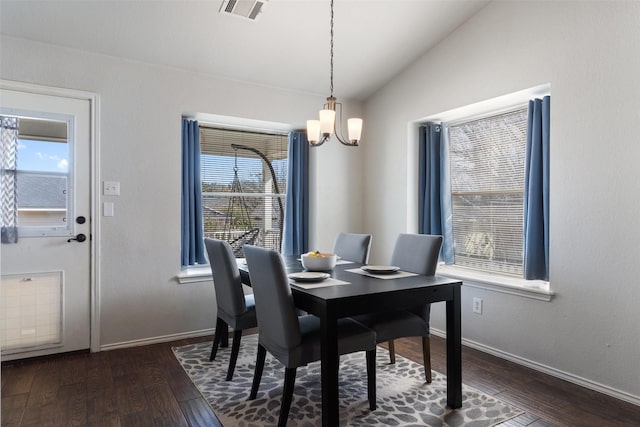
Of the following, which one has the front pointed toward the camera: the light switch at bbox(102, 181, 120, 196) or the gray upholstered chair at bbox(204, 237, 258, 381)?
the light switch

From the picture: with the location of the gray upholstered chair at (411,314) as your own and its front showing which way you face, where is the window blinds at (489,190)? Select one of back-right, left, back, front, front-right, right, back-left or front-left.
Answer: back

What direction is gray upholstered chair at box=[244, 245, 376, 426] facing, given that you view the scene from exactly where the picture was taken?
facing away from the viewer and to the right of the viewer

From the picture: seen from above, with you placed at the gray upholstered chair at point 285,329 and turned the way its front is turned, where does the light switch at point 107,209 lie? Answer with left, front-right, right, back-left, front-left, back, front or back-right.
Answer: left

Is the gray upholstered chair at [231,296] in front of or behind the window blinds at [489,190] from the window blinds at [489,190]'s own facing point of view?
in front

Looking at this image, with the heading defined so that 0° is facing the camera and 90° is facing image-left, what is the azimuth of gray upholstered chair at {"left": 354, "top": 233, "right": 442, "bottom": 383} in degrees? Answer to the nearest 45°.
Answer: approximately 45°

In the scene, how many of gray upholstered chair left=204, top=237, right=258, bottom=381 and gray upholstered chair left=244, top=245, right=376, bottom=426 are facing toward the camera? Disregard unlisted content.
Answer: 0

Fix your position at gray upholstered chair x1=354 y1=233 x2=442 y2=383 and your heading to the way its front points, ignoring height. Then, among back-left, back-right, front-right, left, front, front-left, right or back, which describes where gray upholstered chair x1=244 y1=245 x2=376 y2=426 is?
front

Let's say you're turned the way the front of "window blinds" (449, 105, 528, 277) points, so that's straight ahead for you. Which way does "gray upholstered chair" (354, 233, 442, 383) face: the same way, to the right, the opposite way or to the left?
the same way

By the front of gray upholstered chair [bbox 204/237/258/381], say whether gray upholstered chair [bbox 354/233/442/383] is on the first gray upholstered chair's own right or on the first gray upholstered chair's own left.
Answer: on the first gray upholstered chair's own right

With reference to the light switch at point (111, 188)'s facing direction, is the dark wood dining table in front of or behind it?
in front

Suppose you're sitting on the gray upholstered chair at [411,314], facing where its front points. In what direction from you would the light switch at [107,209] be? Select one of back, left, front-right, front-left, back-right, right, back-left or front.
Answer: front-right

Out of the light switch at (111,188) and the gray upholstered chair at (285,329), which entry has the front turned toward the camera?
the light switch

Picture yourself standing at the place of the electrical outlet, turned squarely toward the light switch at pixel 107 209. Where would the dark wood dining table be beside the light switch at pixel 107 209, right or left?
left

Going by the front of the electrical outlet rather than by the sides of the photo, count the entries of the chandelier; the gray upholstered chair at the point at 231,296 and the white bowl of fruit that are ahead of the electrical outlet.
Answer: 3

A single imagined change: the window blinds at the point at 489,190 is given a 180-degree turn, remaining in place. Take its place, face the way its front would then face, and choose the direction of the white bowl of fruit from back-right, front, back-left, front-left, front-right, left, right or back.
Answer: back

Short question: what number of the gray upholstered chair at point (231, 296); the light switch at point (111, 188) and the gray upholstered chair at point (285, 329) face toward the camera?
1

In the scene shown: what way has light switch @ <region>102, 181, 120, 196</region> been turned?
toward the camera

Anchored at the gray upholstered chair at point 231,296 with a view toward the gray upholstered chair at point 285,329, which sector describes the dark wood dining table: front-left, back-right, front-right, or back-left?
front-left

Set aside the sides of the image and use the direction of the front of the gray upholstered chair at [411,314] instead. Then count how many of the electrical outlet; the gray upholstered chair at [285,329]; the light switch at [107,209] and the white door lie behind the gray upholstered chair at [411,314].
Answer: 1

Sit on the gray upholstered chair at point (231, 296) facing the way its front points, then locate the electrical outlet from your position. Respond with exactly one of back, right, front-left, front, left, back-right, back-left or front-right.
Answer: front-right

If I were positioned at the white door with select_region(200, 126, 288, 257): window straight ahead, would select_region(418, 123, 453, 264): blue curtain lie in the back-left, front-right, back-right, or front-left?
front-right
